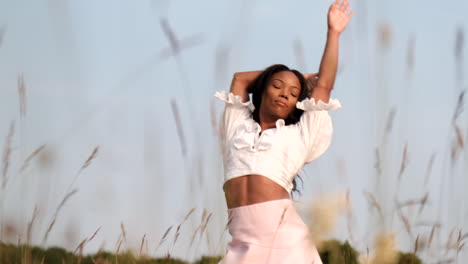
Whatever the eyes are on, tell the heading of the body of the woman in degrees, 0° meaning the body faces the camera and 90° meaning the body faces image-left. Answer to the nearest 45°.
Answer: approximately 45°

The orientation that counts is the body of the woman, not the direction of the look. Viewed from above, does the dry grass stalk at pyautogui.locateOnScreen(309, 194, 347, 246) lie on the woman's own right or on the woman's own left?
on the woman's own left

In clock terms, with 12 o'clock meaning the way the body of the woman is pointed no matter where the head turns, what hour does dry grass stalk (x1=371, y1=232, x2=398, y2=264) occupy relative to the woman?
The dry grass stalk is roughly at 10 o'clock from the woman.
